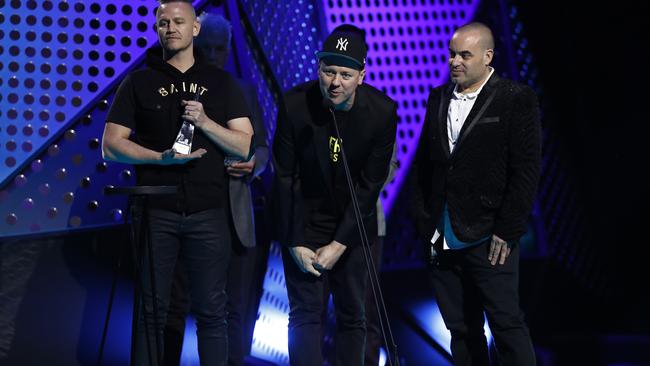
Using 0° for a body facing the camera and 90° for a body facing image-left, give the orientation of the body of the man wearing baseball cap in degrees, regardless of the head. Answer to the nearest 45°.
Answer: approximately 0°

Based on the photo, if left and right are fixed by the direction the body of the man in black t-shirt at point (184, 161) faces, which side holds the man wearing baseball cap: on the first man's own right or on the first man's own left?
on the first man's own left

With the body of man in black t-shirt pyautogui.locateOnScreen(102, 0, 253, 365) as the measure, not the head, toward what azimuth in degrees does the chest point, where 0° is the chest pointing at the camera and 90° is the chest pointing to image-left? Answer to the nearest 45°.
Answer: approximately 0°

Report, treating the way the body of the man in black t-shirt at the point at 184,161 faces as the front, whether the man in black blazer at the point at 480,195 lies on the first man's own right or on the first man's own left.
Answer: on the first man's own left

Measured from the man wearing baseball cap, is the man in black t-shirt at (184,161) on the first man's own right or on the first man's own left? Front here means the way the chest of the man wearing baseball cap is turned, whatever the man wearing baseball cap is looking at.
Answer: on the first man's own right

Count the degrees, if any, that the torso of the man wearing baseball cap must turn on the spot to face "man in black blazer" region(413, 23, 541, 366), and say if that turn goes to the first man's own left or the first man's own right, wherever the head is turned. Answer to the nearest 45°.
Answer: approximately 90° to the first man's own left
